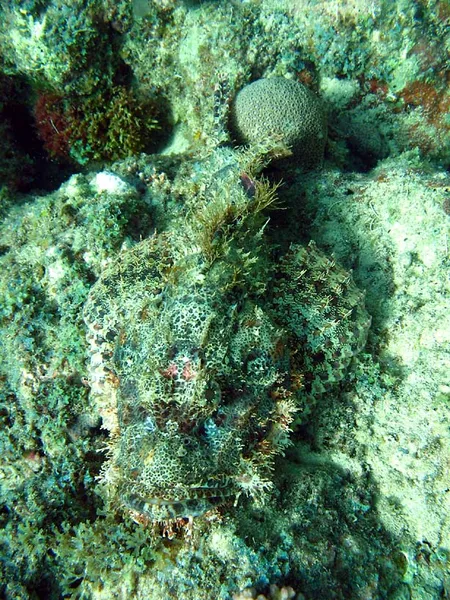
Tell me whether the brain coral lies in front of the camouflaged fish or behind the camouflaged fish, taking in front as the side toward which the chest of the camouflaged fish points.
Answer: behind

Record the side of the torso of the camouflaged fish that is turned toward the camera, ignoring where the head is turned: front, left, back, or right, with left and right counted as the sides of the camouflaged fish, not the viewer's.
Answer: front
